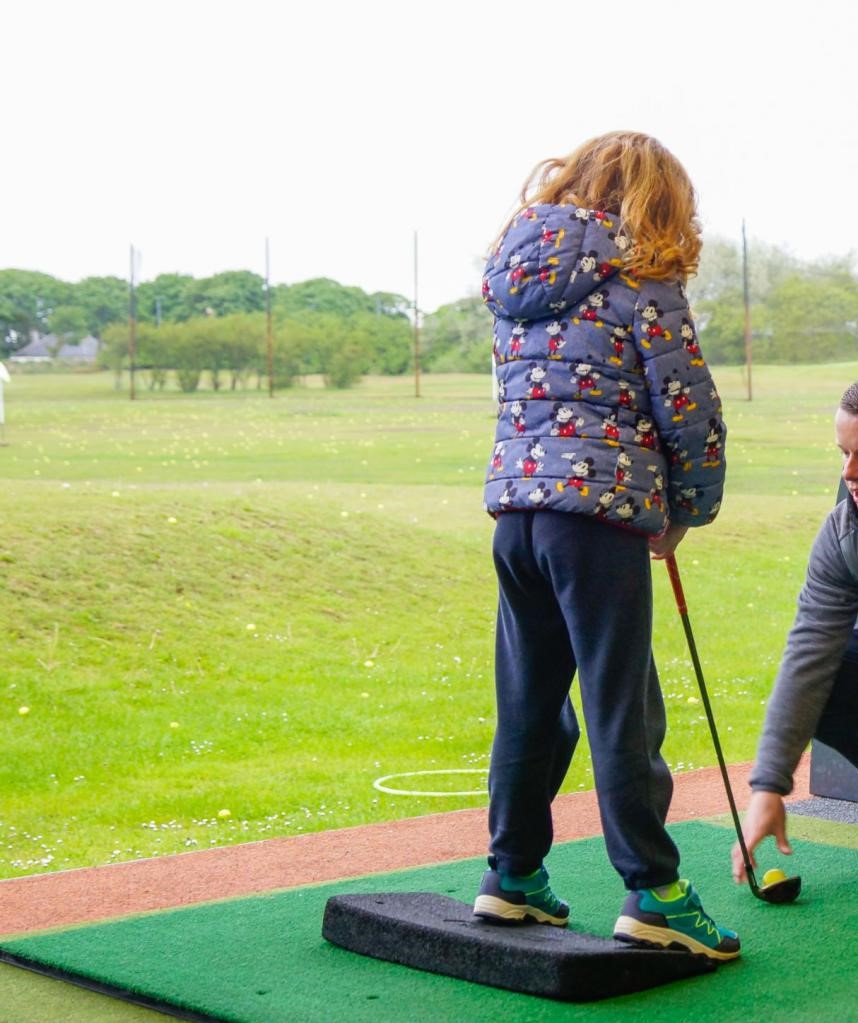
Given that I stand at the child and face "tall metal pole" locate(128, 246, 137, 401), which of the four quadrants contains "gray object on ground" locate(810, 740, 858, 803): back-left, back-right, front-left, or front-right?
front-right

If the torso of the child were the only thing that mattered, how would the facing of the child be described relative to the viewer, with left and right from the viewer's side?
facing away from the viewer and to the right of the viewer

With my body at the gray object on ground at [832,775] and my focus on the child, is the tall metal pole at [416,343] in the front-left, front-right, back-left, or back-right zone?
back-right

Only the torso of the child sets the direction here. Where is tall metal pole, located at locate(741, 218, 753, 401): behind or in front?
in front

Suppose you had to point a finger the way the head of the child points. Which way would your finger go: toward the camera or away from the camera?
away from the camera

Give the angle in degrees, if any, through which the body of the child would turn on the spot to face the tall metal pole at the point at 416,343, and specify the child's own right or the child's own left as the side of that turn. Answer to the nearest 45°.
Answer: approximately 45° to the child's own left

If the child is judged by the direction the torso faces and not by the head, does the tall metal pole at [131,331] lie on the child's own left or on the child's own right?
on the child's own left

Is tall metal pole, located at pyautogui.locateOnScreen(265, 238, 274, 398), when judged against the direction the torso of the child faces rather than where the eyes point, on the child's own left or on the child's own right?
on the child's own left
